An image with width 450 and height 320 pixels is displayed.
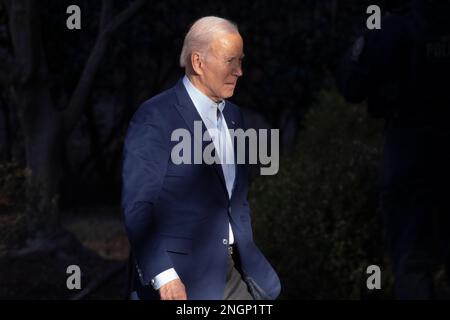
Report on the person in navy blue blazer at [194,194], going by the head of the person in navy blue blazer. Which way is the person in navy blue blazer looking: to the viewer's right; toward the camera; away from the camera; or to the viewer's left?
to the viewer's right

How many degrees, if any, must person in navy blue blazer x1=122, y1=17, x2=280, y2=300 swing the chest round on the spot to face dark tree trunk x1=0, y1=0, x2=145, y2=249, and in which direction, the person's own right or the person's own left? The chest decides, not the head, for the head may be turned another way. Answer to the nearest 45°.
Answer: approximately 135° to the person's own left

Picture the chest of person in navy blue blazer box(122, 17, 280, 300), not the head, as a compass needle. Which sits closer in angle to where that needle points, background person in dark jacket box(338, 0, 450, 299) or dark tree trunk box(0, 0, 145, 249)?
the background person in dark jacket

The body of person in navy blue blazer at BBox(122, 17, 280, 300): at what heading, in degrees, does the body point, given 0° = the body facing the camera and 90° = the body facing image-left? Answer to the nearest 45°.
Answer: approximately 315°

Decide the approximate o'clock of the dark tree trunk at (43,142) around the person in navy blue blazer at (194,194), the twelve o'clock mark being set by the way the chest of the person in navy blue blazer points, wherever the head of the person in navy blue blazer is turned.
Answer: The dark tree trunk is roughly at 7 o'clock from the person in navy blue blazer.

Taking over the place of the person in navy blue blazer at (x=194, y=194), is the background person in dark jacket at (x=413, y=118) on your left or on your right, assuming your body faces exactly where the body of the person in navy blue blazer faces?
on your left
